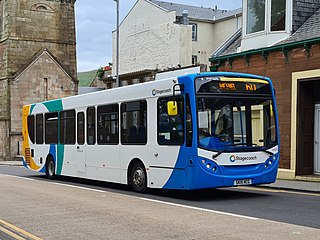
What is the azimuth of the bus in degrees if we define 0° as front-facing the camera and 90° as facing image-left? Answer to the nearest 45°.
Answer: approximately 315°
